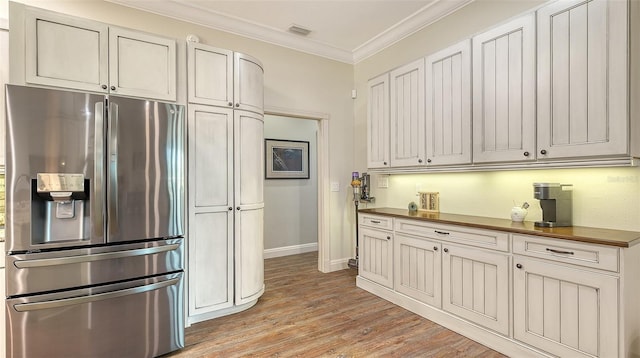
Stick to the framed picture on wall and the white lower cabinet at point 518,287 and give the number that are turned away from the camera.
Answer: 0

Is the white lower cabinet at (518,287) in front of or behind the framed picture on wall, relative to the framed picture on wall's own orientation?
in front

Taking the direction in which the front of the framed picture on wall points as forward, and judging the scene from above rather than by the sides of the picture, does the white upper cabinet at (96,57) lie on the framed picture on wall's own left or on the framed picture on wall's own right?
on the framed picture on wall's own right

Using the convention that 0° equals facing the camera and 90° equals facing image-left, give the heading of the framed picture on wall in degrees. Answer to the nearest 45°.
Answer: approximately 315°

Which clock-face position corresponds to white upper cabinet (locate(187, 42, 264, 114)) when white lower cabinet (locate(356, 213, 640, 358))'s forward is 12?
The white upper cabinet is roughly at 1 o'clock from the white lower cabinet.

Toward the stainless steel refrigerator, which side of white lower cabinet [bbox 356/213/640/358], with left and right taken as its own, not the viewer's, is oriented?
front

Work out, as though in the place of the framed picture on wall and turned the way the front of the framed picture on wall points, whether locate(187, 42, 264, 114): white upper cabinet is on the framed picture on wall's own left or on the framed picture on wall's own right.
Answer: on the framed picture on wall's own right

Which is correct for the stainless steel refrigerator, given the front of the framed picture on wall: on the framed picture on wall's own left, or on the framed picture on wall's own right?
on the framed picture on wall's own right

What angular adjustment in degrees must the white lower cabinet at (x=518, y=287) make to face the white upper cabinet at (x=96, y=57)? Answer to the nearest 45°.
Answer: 0° — it already faces it

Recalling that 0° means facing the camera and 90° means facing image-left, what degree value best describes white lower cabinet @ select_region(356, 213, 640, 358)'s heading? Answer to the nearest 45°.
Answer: approximately 45°
